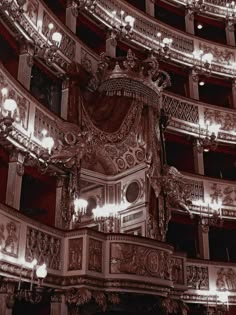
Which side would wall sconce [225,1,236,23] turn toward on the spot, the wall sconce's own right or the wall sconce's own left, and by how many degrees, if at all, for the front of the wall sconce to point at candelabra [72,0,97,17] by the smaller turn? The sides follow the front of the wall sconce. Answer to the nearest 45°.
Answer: approximately 45° to the wall sconce's own right

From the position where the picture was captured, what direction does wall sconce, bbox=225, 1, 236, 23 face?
facing the viewer

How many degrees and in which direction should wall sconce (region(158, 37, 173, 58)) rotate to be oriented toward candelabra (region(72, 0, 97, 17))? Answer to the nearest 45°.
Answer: approximately 90° to its right

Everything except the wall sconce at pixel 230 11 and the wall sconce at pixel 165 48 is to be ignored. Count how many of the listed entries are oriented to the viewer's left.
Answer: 0
